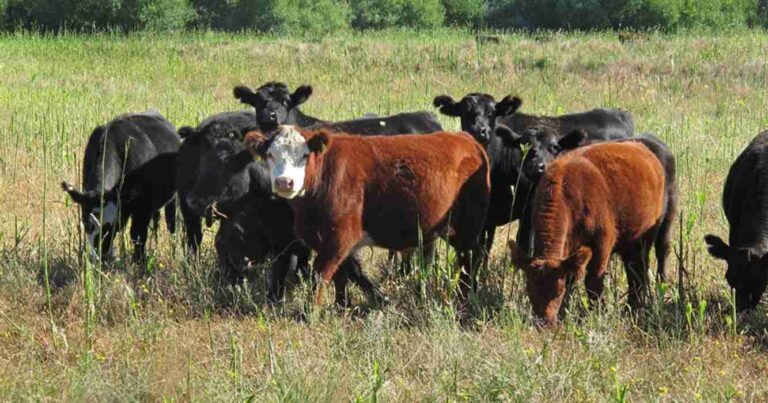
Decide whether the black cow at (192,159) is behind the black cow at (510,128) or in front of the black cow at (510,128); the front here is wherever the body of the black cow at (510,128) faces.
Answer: in front

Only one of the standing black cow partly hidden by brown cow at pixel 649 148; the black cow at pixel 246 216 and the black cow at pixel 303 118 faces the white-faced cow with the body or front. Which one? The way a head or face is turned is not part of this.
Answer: the standing black cow partly hidden by brown cow

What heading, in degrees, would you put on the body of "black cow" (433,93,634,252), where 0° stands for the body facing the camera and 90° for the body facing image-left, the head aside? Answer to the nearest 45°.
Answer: approximately 45°

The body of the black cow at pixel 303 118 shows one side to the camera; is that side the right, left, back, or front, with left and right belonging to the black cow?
left

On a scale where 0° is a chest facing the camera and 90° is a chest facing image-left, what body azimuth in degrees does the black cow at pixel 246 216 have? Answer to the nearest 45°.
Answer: approximately 45°

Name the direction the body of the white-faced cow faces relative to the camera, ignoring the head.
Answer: to the viewer's left

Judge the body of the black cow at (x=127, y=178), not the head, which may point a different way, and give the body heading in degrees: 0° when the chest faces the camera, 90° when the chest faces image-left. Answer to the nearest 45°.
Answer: approximately 45°

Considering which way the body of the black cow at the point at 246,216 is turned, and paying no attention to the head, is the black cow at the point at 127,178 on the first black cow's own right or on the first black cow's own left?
on the first black cow's own right

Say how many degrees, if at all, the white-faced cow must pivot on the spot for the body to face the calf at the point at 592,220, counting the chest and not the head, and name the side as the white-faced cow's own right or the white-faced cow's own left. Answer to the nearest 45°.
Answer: approximately 180°

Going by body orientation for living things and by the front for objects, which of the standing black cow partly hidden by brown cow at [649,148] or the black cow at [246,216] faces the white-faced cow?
the standing black cow partly hidden by brown cow

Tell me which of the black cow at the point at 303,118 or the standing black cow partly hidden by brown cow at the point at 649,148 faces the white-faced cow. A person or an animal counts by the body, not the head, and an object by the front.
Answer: the standing black cow partly hidden by brown cow

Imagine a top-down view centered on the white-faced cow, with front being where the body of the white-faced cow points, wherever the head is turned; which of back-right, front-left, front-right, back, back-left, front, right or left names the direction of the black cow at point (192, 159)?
front-right

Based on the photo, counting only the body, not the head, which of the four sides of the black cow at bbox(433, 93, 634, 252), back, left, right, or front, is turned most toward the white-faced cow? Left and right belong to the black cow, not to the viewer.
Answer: front

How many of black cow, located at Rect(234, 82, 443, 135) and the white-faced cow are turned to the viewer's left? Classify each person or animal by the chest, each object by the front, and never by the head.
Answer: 2
